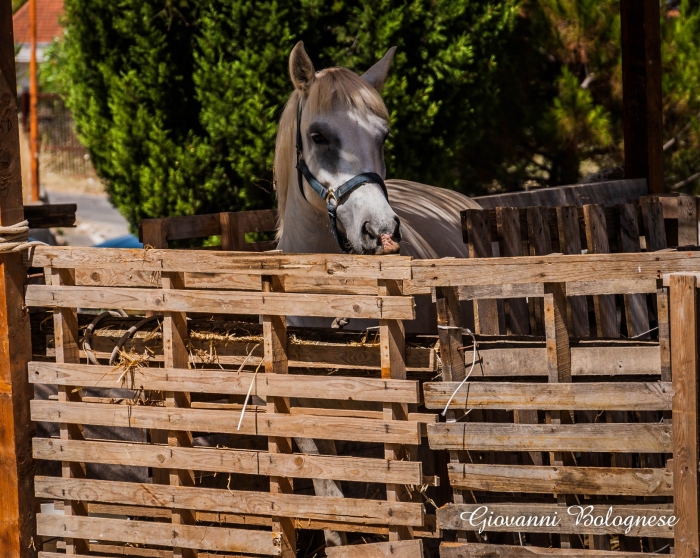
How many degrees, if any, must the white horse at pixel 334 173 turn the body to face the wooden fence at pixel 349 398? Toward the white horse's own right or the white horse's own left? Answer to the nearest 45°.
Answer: approximately 45° to the white horse's own left

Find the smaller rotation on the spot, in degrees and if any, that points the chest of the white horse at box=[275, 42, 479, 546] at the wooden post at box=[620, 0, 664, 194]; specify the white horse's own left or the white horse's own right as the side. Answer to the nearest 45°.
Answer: approximately 180°

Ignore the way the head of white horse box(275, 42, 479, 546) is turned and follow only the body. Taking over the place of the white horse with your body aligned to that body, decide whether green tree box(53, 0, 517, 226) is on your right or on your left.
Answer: on your right

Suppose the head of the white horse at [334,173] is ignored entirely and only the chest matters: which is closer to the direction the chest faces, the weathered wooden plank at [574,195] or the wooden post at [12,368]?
the wooden post

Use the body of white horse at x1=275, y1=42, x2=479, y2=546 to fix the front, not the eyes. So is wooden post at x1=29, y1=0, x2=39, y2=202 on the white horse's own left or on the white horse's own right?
on the white horse's own right

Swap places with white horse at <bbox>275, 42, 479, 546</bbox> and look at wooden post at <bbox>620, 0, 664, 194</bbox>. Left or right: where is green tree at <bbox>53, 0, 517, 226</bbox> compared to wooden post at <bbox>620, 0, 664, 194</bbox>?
left

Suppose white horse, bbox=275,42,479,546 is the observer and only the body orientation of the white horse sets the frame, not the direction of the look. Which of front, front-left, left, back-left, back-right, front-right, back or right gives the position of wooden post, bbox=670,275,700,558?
left

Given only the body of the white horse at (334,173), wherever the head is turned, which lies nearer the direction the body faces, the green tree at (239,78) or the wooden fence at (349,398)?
the wooden fence

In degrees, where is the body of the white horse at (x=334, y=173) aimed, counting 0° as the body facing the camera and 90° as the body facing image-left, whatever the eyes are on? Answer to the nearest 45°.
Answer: approximately 45°
